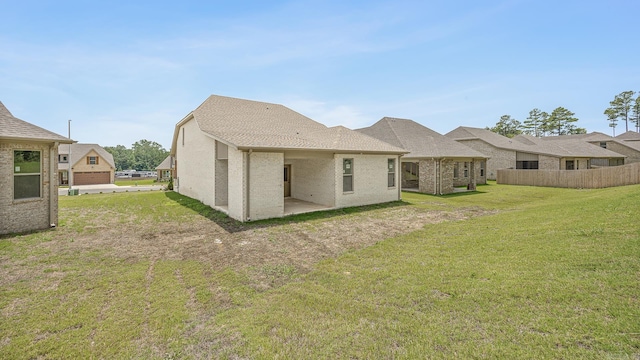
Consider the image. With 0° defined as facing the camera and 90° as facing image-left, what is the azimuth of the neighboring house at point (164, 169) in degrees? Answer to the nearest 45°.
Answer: approximately 0°

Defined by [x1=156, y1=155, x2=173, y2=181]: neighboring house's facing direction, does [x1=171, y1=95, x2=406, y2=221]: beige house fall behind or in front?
in front

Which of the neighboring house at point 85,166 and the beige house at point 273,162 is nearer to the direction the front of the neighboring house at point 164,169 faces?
the beige house

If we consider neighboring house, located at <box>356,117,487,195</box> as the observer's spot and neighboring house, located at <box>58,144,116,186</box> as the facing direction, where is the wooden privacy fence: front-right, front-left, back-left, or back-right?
back-right

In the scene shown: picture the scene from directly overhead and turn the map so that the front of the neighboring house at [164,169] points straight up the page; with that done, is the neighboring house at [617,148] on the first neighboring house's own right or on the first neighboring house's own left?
on the first neighboring house's own left

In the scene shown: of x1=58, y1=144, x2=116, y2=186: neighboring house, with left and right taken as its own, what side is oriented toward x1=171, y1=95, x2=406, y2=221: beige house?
front

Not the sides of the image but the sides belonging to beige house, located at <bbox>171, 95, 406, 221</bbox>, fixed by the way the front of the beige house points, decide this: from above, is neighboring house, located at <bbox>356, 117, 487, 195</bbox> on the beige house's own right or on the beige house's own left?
on the beige house's own right

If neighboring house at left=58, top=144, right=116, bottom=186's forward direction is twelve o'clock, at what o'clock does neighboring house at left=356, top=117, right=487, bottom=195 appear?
neighboring house at left=356, top=117, right=487, bottom=195 is roughly at 11 o'clock from neighboring house at left=58, top=144, right=116, bottom=186.

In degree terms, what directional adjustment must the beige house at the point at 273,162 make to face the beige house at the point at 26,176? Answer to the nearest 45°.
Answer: approximately 90° to its left

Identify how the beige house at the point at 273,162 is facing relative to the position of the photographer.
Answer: facing away from the viewer and to the left of the viewer

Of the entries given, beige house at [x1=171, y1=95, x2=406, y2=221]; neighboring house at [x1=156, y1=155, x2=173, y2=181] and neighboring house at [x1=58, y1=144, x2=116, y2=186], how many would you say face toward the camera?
2
